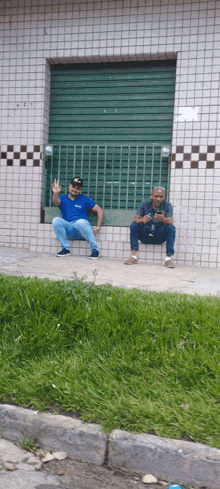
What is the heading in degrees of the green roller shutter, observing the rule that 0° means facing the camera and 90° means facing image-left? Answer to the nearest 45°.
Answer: approximately 0°

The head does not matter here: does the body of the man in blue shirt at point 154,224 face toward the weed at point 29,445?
yes

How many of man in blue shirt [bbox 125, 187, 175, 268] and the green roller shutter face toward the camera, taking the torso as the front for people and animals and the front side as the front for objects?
2

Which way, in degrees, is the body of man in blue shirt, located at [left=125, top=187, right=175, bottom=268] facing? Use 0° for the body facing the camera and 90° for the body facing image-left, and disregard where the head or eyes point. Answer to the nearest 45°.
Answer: approximately 0°

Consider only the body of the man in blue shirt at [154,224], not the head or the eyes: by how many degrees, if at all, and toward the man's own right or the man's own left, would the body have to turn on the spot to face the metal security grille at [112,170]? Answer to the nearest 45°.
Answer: approximately 135° to the man's own right

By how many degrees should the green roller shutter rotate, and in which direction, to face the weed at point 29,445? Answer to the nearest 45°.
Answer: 0° — it already faces it
